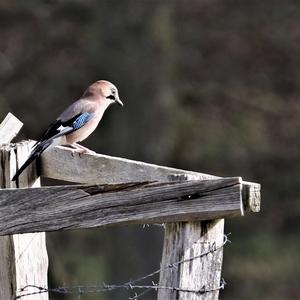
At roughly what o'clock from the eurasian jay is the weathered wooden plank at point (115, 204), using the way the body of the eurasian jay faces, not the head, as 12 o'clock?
The weathered wooden plank is roughly at 3 o'clock from the eurasian jay.

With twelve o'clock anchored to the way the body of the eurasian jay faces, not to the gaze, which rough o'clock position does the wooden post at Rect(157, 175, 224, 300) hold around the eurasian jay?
The wooden post is roughly at 12 o'clock from the eurasian jay.

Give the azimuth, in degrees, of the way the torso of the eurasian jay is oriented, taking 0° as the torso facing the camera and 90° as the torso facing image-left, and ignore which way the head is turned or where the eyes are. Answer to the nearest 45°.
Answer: approximately 270°
